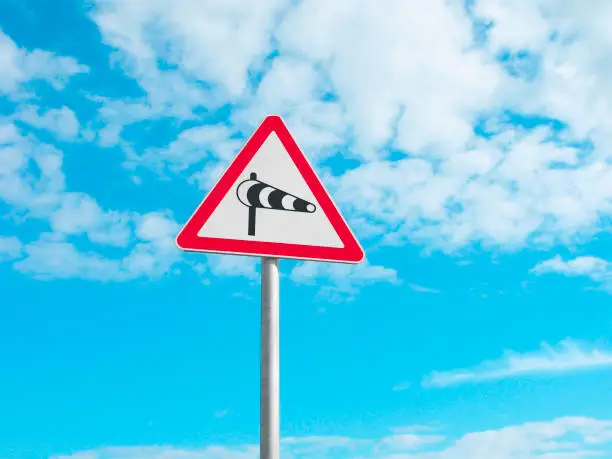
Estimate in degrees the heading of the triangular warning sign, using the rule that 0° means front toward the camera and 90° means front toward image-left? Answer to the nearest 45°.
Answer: approximately 0°
